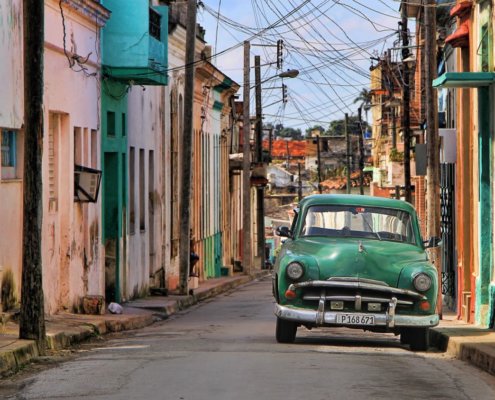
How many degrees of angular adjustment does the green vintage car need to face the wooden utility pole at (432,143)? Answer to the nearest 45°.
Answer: approximately 180°

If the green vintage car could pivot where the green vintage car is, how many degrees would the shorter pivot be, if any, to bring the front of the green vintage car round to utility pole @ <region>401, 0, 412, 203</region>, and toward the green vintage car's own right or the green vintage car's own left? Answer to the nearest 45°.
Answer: approximately 180°

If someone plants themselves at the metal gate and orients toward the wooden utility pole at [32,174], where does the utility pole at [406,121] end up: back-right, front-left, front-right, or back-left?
back-right

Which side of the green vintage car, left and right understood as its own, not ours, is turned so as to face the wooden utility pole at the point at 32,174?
right

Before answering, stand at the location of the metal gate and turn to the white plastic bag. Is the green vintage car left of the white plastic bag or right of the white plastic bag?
left

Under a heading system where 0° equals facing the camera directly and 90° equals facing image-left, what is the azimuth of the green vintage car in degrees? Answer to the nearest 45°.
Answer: approximately 0°

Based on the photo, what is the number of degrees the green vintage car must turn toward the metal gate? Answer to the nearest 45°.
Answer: approximately 180°

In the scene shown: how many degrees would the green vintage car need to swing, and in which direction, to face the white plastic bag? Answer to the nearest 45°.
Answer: approximately 135° to its right
